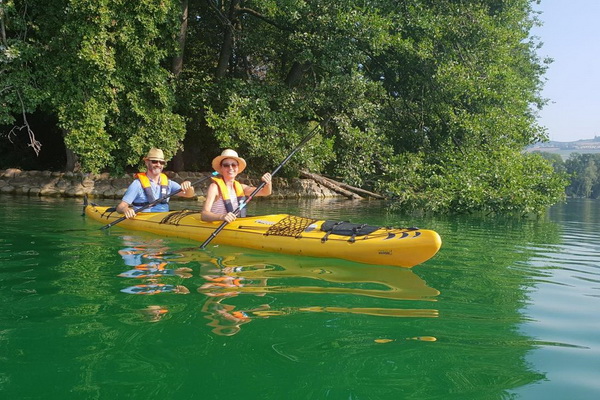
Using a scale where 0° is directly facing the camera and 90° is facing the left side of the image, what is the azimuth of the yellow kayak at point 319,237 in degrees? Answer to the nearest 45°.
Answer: approximately 315°

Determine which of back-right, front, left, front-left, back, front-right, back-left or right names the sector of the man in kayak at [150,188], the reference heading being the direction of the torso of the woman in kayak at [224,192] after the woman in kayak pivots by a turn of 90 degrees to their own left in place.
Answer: left

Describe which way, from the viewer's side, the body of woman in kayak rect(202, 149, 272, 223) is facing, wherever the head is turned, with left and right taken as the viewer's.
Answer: facing the viewer and to the right of the viewer

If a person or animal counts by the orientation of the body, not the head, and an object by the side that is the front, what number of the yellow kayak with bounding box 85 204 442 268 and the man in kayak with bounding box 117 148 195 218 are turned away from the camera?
0

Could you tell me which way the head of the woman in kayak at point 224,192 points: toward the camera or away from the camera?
toward the camera
